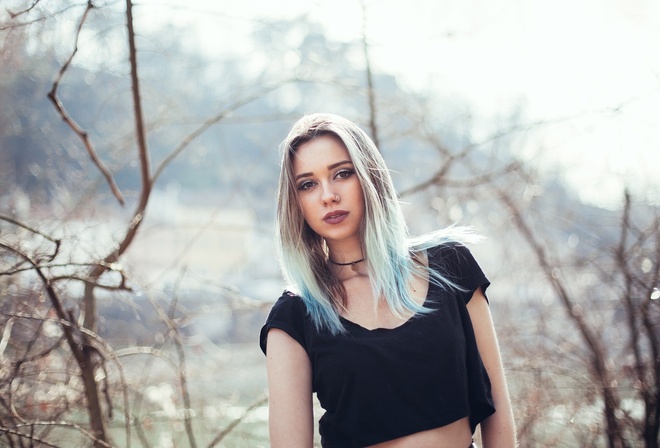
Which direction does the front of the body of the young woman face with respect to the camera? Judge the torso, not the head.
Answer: toward the camera
